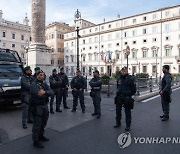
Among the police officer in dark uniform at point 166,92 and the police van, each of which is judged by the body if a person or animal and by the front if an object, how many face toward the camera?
1

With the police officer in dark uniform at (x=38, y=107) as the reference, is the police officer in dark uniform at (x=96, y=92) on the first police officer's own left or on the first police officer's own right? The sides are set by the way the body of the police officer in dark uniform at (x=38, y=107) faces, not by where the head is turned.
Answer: on the first police officer's own left

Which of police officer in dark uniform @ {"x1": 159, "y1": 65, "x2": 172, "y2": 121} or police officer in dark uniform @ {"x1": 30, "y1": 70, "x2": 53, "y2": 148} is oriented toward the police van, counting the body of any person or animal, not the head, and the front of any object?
police officer in dark uniform @ {"x1": 159, "y1": 65, "x2": 172, "y2": 121}

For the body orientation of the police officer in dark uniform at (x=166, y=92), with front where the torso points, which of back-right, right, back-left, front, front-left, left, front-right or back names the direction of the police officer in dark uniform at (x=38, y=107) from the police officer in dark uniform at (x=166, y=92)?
front-left

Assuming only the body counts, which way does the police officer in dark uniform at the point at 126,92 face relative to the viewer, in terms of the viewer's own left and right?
facing the viewer and to the left of the viewer

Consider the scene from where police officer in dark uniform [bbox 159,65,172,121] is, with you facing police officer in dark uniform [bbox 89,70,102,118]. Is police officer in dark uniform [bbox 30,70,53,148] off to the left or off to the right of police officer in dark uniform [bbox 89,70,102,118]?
left

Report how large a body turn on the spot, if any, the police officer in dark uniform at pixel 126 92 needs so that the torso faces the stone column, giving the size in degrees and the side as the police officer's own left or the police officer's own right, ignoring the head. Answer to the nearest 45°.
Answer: approximately 90° to the police officer's own right

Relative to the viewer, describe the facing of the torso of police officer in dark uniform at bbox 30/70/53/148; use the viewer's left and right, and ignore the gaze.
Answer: facing the viewer and to the right of the viewer

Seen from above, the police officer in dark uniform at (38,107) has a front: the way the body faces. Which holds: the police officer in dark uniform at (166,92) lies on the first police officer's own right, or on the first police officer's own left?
on the first police officer's own left

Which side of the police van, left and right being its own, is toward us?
front

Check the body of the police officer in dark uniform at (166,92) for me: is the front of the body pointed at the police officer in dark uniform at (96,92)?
yes

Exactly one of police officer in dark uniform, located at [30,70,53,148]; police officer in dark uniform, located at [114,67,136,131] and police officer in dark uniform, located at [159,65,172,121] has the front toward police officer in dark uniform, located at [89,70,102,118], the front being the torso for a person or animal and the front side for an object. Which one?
police officer in dark uniform, located at [159,65,172,121]

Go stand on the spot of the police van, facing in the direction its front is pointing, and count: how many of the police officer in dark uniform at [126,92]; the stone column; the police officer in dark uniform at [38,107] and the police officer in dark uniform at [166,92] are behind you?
1

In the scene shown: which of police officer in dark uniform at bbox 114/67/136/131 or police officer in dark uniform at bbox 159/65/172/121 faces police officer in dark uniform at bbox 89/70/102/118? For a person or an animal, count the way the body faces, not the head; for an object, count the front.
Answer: police officer in dark uniform at bbox 159/65/172/121

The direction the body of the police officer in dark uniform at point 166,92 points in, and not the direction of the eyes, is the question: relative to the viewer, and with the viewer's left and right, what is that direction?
facing to the left of the viewer

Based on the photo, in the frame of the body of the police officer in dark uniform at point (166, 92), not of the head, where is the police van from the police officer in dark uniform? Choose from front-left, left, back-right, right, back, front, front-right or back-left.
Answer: front
